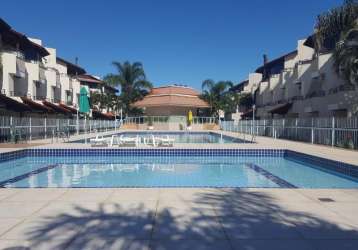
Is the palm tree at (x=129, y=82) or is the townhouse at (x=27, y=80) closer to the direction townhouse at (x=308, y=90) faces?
the townhouse

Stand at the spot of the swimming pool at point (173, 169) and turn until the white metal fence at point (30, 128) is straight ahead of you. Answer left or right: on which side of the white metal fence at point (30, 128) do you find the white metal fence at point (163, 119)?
right

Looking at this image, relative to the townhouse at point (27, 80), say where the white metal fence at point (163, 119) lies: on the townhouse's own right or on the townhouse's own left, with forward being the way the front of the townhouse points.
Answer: on the townhouse's own left

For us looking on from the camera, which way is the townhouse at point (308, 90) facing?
facing the viewer and to the left of the viewer

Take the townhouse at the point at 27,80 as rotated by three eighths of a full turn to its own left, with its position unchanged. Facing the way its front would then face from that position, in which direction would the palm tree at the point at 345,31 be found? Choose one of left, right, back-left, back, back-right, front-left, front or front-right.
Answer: back-right

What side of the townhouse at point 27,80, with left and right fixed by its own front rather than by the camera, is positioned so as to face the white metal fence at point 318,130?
front

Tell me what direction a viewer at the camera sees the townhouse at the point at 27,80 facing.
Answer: facing the viewer and to the right of the viewer

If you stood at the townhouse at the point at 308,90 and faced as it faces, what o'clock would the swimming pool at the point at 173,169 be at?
The swimming pool is roughly at 11 o'clock from the townhouse.

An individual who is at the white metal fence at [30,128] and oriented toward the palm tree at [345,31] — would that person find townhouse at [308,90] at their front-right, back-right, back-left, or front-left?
front-left

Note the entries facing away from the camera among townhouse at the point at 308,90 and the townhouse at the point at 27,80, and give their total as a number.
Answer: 0

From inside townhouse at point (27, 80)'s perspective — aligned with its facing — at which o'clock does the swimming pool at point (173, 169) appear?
The swimming pool is roughly at 1 o'clock from the townhouse.
